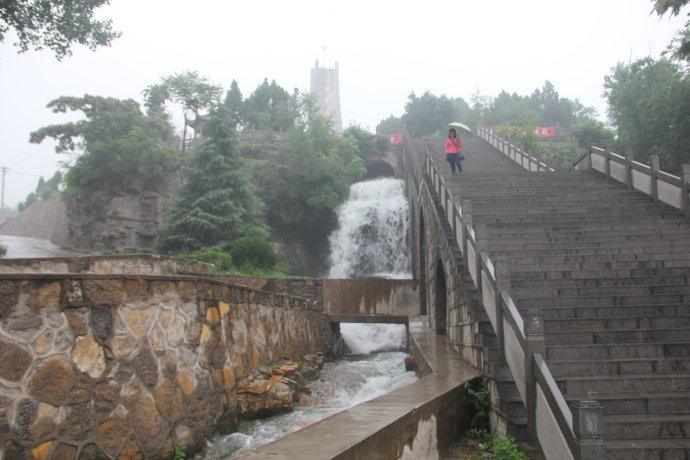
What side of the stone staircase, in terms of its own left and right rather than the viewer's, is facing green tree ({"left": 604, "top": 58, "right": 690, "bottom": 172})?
back

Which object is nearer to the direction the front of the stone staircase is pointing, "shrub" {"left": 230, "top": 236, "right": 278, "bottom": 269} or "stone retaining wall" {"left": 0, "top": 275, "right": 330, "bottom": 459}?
the stone retaining wall

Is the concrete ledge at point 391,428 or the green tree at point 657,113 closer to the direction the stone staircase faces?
the concrete ledge

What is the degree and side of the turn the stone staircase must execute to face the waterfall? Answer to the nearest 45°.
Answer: approximately 135° to its right

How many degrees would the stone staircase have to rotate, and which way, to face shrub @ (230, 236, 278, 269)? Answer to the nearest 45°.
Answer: approximately 135° to its right

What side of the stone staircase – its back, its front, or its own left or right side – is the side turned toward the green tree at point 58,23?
right

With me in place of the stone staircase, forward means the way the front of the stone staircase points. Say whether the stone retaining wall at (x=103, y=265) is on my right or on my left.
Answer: on my right

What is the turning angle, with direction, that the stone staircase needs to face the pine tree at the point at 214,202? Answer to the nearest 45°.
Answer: approximately 135° to its right

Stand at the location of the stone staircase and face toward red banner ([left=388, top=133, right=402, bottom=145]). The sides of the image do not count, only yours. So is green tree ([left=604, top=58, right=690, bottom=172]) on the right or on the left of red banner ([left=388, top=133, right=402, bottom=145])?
right

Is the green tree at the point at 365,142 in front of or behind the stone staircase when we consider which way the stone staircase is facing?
behind

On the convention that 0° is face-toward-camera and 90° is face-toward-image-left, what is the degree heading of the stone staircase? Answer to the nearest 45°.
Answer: approximately 0°
